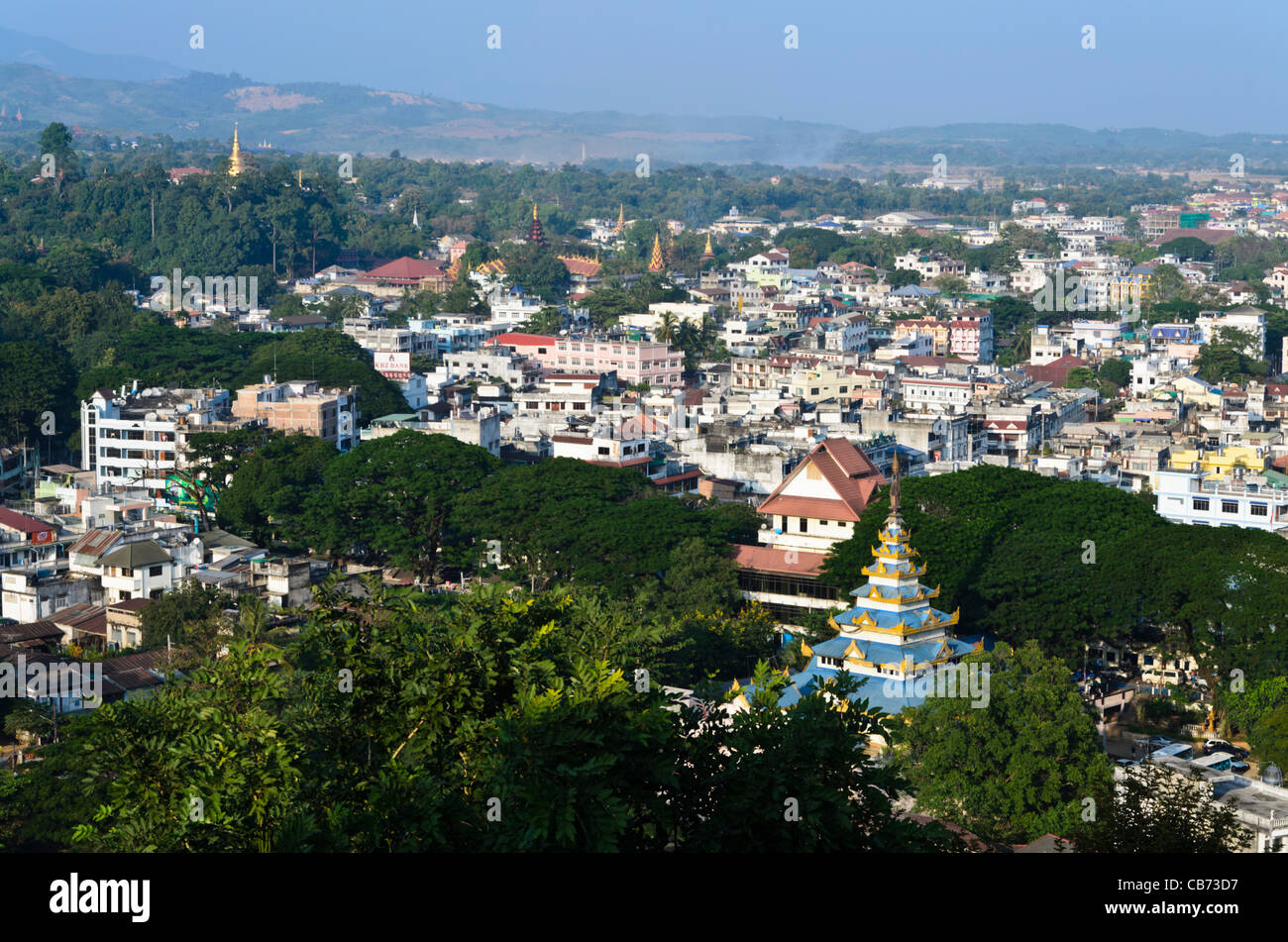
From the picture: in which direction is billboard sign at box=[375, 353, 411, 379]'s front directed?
toward the camera

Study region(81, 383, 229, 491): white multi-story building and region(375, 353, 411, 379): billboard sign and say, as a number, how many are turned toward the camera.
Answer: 2

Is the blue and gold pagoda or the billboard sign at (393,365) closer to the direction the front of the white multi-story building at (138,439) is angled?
the blue and gold pagoda

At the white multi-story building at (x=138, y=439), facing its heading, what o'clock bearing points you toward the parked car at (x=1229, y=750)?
The parked car is roughly at 11 o'clock from the white multi-story building.

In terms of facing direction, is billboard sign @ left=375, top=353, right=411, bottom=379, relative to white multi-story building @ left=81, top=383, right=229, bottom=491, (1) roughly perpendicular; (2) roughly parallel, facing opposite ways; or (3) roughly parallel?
roughly parallel

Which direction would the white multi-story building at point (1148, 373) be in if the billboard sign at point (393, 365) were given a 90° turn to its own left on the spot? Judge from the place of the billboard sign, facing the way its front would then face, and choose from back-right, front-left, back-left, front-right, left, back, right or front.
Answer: front

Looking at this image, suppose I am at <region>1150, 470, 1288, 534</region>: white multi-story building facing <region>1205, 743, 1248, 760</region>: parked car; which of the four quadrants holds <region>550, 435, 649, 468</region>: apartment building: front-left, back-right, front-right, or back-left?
back-right

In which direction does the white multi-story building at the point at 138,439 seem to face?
toward the camera

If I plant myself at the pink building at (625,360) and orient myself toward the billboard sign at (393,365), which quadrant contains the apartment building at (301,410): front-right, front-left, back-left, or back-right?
front-left

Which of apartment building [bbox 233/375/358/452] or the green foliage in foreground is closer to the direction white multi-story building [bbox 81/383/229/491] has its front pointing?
the green foliage in foreground

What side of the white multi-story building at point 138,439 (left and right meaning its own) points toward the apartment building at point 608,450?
left

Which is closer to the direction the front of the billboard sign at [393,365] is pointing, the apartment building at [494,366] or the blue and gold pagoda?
the blue and gold pagoda
